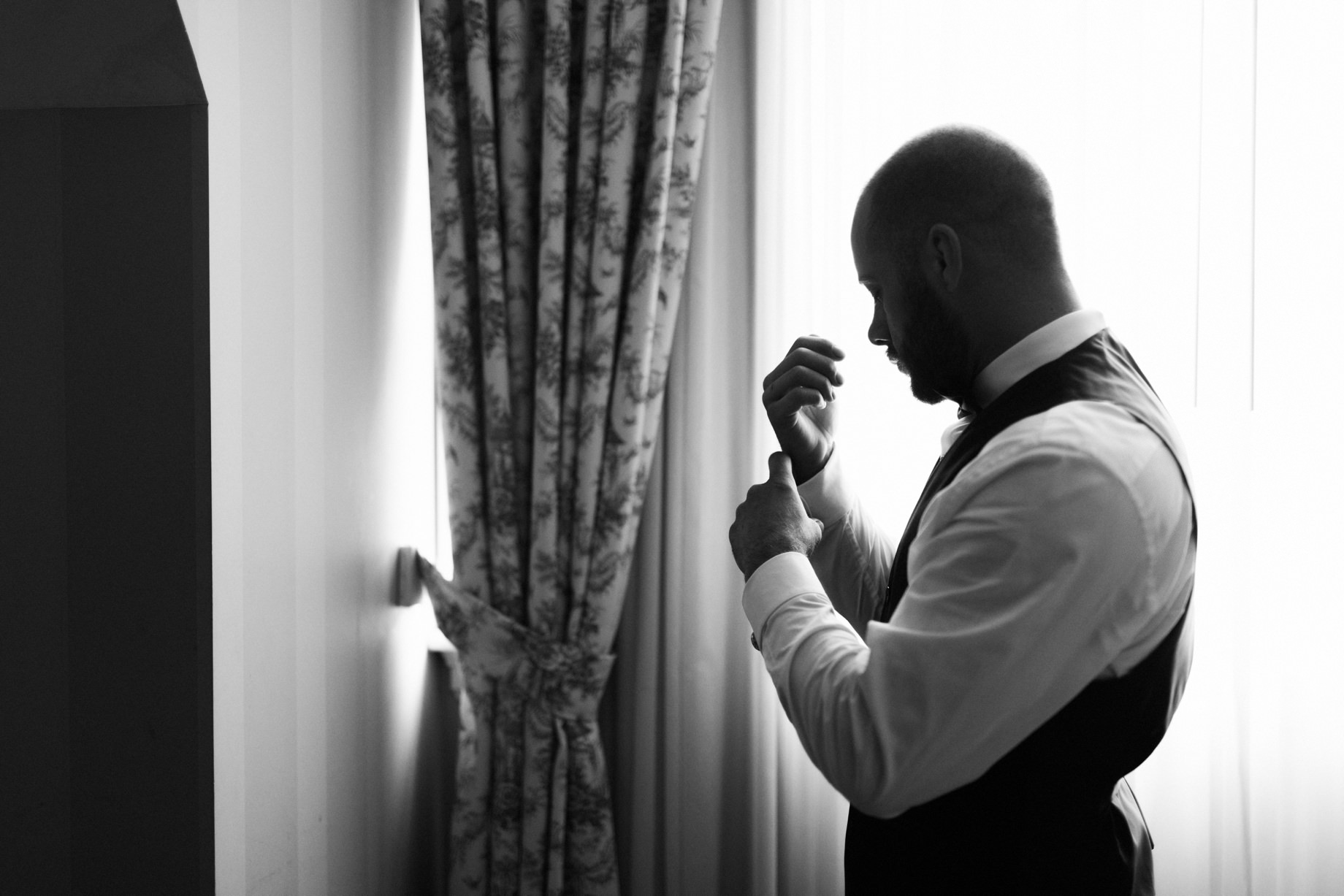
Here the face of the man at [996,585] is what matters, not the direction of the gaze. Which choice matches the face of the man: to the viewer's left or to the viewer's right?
to the viewer's left

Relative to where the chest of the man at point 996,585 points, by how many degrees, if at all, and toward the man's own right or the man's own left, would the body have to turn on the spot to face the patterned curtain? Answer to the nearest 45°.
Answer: approximately 45° to the man's own right

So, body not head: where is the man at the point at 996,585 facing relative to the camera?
to the viewer's left
